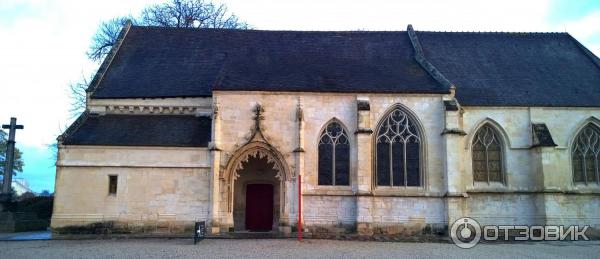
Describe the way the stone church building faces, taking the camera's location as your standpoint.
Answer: facing the viewer

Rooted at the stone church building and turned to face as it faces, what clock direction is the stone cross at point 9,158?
The stone cross is roughly at 3 o'clock from the stone church building.
